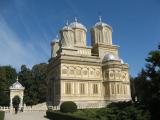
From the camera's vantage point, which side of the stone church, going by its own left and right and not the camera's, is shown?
left

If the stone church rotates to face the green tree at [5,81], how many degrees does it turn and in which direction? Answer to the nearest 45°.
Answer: approximately 45° to its right

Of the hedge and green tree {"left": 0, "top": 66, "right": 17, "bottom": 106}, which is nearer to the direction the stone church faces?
the green tree

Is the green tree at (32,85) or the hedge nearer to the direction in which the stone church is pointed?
the green tree

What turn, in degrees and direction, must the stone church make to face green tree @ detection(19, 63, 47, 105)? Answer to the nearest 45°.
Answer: approximately 45° to its right

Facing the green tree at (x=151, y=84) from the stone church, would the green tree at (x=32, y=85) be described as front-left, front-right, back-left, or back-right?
back-right

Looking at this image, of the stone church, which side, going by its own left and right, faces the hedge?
left
